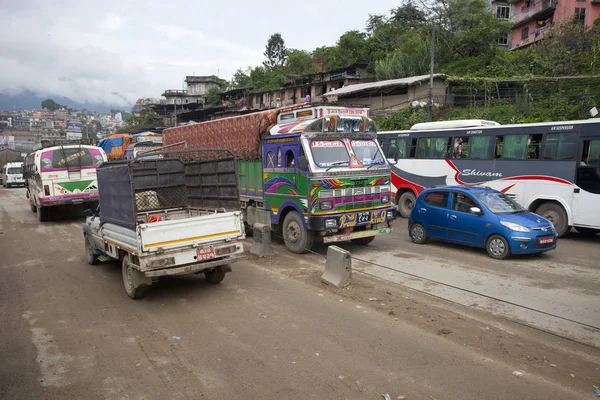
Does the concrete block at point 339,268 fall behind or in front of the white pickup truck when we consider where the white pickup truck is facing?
behind

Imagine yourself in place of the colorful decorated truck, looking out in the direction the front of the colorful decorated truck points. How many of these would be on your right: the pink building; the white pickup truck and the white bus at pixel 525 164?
1

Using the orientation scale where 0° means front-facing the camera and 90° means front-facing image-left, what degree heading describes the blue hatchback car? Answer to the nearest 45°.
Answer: approximately 315°

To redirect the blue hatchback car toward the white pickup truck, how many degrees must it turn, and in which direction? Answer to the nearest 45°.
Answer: approximately 90° to its right

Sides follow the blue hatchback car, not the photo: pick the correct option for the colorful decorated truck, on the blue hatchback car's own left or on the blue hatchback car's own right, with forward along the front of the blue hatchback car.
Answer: on the blue hatchback car's own right

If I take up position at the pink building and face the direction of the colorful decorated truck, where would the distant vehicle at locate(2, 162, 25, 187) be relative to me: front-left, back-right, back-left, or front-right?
front-right
